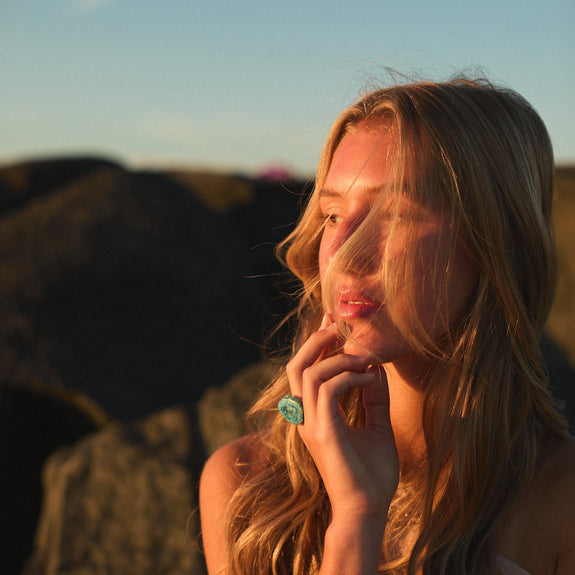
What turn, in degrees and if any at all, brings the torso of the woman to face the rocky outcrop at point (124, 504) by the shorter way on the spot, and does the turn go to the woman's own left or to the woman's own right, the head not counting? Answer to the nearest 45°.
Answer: approximately 90° to the woman's own right

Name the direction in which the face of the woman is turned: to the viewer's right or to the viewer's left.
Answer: to the viewer's left

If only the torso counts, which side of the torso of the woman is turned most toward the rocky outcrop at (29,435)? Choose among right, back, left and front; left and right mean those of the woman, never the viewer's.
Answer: right

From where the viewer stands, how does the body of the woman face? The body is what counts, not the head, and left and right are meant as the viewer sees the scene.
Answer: facing the viewer and to the left of the viewer
